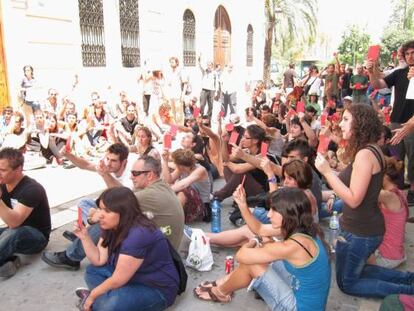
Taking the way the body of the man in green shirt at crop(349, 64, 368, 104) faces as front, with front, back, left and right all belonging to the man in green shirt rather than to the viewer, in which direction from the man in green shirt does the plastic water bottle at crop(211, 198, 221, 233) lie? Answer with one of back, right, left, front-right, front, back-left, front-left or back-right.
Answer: front

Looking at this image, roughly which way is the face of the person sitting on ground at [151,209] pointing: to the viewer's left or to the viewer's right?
to the viewer's left

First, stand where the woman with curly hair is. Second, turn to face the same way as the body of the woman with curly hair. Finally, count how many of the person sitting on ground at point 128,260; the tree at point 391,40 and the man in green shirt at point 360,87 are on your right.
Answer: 2

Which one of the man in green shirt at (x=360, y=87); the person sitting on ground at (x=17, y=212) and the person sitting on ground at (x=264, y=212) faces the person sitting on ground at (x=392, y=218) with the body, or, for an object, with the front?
the man in green shirt

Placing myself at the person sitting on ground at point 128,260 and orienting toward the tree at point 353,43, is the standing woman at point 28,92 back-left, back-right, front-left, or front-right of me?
front-left

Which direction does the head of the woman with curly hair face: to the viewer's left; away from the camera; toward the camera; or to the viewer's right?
to the viewer's left

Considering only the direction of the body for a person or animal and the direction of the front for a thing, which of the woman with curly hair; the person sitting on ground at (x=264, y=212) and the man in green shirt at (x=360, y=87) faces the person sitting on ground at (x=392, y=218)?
the man in green shirt

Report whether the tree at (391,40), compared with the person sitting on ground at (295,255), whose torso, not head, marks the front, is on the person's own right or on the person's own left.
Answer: on the person's own right

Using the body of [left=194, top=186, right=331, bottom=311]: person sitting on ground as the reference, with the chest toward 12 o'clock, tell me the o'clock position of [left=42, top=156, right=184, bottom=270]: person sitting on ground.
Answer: [left=42, top=156, right=184, bottom=270]: person sitting on ground is roughly at 1 o'clock from [left=194, top=186, right=331, bottom=311]: person sitting on ground.

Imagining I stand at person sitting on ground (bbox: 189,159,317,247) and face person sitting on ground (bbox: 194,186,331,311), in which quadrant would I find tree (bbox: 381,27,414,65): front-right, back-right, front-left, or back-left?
back-left

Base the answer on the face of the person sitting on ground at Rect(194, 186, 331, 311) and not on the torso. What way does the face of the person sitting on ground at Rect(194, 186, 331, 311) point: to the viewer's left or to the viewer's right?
to the viewer's left
